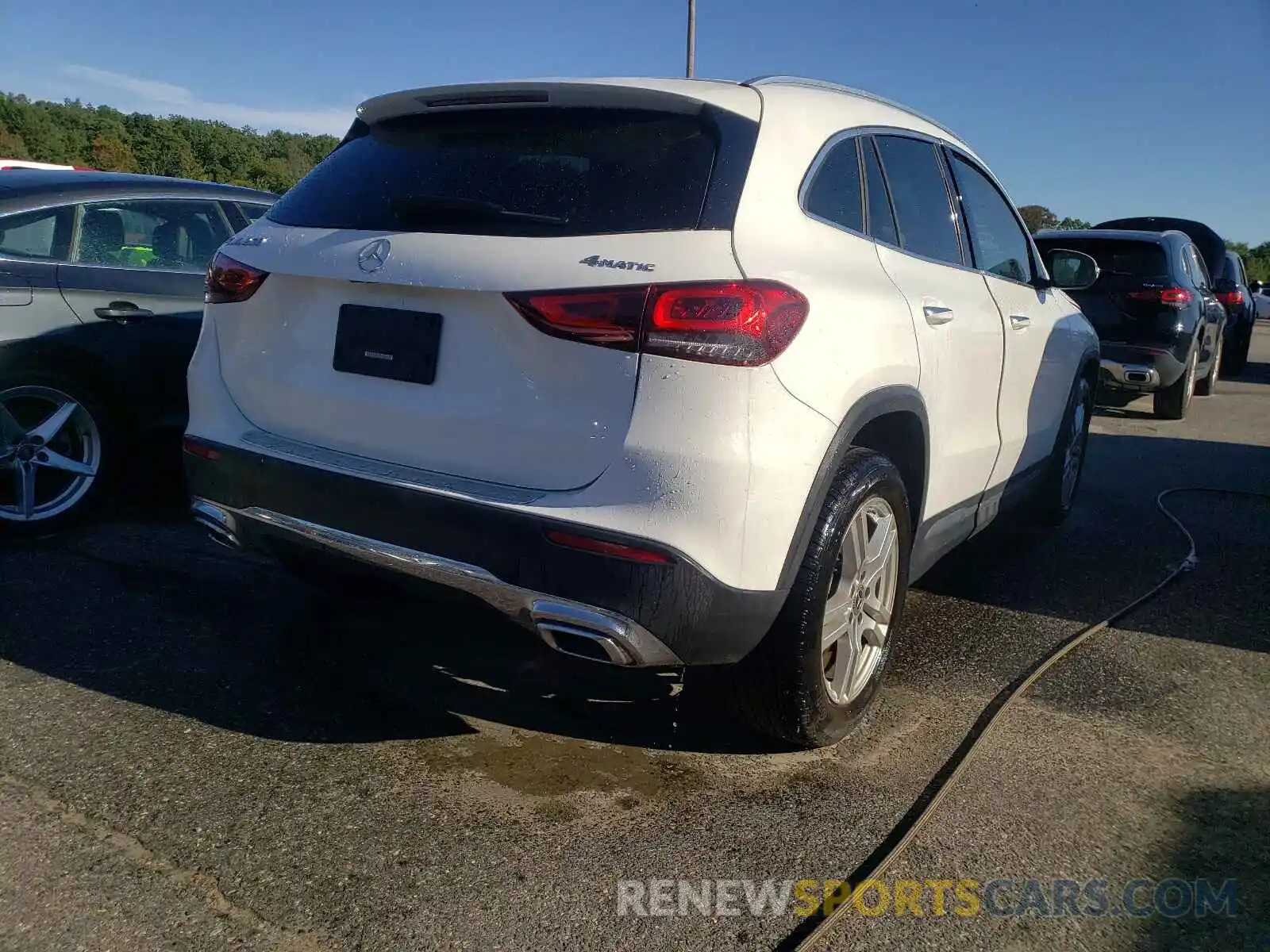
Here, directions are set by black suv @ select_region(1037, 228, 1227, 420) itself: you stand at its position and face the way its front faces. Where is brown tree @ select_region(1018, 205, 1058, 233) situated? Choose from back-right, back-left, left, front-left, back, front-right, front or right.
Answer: front

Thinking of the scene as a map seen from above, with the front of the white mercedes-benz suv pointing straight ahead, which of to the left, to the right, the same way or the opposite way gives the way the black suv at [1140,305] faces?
the same way

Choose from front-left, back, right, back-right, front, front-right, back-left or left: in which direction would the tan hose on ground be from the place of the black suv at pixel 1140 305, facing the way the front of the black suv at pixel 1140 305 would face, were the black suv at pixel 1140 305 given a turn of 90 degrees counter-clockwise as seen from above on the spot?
left

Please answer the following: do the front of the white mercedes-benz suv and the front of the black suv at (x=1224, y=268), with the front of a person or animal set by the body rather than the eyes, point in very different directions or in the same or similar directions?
same or similar directions

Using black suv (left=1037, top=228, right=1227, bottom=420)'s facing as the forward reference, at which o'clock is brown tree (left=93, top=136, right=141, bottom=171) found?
The brown tree is roughly at 10 o'clock from the black suv.

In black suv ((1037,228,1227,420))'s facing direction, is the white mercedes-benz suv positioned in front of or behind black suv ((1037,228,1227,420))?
behind

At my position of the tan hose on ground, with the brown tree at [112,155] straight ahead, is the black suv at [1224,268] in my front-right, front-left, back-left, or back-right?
front-right

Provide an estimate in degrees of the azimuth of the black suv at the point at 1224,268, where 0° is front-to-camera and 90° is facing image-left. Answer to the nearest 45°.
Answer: approximately 180°

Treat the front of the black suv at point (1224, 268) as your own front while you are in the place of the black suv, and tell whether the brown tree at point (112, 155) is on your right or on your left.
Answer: on your left

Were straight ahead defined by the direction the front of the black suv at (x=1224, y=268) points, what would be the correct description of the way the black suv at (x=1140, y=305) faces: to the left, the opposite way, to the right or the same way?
the same way

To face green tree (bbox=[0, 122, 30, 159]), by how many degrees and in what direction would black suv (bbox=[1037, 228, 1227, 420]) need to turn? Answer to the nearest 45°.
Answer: approximately 45° to its left

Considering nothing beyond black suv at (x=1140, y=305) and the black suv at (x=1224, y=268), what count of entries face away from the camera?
2

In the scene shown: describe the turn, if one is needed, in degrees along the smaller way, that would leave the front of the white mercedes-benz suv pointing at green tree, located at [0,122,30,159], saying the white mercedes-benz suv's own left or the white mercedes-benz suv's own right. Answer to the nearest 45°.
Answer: approximately 90° to the white mercedes-benz suv's own left

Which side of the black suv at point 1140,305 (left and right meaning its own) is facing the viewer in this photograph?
back

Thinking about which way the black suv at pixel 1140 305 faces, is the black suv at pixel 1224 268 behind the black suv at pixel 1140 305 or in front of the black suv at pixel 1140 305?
in front

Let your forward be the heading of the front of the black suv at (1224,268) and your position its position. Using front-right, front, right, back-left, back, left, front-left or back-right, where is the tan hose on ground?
back

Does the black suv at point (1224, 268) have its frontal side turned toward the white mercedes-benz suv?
no

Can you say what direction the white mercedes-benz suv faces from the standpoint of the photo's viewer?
facing away from the viewer and to the right of the viewer

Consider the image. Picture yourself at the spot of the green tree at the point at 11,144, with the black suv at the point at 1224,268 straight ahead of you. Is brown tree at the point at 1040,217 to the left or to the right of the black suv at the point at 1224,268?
left
